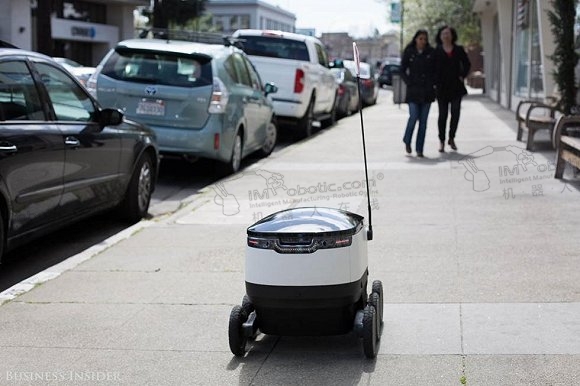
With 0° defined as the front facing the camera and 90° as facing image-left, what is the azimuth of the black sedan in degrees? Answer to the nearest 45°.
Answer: approximately 225°

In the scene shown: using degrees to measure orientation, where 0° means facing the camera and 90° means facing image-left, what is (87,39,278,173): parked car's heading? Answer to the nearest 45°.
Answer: approximately 225°

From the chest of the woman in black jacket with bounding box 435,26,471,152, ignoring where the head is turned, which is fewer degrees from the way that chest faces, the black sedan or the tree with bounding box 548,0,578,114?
the black sedan
